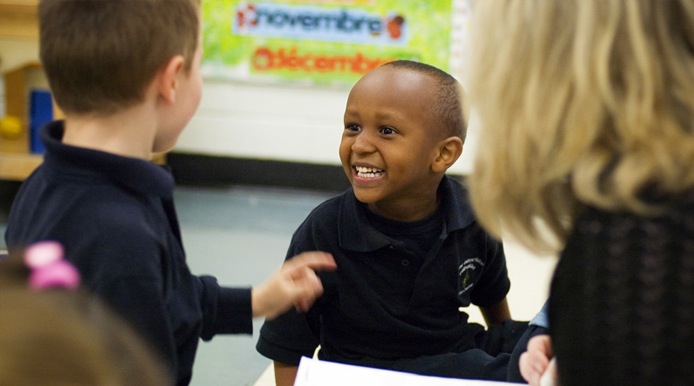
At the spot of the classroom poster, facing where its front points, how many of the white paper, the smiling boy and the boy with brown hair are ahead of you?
3

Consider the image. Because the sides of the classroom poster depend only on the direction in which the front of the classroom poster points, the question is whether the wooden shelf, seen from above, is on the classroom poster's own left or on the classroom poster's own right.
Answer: on the classroom poster's own right

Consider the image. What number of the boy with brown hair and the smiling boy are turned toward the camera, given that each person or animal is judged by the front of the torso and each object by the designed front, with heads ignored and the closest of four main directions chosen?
1

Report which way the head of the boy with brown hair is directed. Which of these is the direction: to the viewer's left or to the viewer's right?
to the viewer's right

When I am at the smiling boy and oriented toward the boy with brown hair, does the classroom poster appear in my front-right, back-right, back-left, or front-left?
back-right

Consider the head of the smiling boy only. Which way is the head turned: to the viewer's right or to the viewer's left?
to the viewer's left

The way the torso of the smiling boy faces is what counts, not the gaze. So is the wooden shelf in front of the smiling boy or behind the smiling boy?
behind

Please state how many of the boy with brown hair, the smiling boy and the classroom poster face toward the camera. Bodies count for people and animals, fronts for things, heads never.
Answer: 2
